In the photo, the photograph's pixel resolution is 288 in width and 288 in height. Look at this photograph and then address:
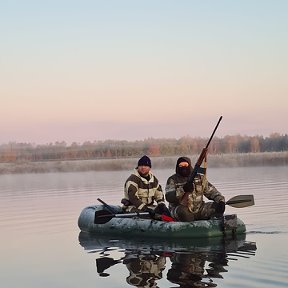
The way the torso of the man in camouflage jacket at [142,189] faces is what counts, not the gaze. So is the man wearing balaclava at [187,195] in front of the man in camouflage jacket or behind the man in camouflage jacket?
in front
